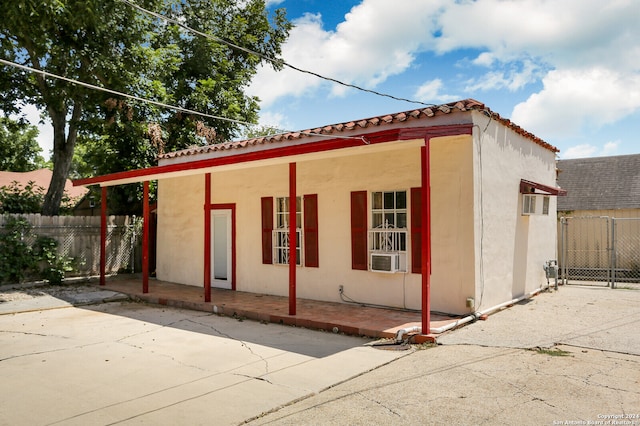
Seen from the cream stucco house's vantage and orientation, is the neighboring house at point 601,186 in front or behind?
behind

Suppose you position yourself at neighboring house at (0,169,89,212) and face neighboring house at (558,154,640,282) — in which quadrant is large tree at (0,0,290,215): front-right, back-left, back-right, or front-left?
front-right

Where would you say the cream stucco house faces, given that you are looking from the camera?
facing the viewer and to the left of the viewer

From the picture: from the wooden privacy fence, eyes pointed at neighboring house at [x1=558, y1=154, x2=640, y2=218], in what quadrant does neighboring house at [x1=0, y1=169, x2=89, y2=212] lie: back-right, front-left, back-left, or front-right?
back-left

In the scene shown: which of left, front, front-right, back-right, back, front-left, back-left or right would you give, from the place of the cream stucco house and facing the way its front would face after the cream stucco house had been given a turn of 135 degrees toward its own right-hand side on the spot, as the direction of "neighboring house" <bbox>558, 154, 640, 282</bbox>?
front-right

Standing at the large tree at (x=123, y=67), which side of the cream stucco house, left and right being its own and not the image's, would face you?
right

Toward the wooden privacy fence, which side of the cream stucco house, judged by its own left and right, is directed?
right

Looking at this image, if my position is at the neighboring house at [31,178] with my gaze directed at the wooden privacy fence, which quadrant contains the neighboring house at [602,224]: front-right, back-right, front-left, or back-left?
front-left

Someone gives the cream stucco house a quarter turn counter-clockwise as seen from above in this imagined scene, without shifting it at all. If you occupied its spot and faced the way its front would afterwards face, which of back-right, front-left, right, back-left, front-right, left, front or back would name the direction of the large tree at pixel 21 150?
back

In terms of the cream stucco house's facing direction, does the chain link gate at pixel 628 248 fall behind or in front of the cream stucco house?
behind
